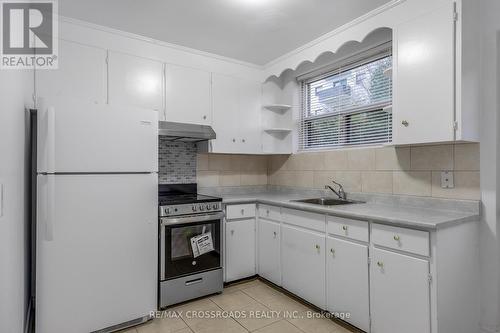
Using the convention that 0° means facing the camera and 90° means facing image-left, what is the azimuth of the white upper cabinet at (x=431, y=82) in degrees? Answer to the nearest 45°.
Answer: approximately 45°
